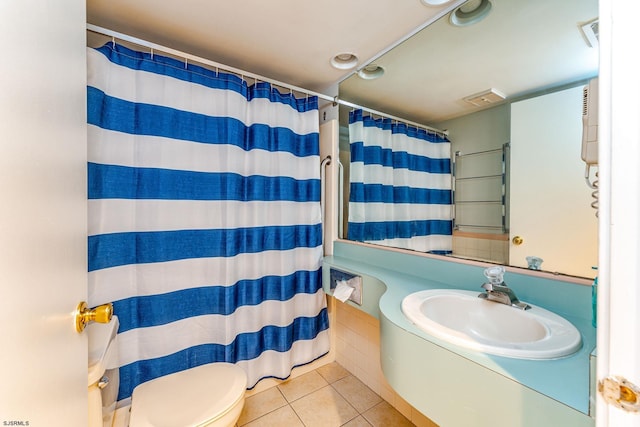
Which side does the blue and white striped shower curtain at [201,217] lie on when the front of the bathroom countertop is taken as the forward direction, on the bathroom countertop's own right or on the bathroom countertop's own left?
on the bathroom countertop's own right

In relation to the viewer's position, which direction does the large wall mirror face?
facing the viewer and to the left of the viewer

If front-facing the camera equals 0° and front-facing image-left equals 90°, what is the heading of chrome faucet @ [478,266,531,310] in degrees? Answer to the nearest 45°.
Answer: approximately 45°

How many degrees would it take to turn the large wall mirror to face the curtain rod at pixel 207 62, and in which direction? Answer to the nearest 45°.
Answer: approximately 45° to its right

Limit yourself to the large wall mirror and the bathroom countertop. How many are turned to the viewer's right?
0

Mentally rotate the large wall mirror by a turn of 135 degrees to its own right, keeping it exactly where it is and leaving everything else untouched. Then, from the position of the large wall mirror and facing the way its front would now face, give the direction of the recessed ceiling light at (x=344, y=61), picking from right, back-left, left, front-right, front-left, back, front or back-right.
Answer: left

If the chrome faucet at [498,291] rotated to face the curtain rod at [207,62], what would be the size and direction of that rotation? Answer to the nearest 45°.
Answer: approximately 45° to its right

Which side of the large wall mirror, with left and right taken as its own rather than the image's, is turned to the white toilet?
front
